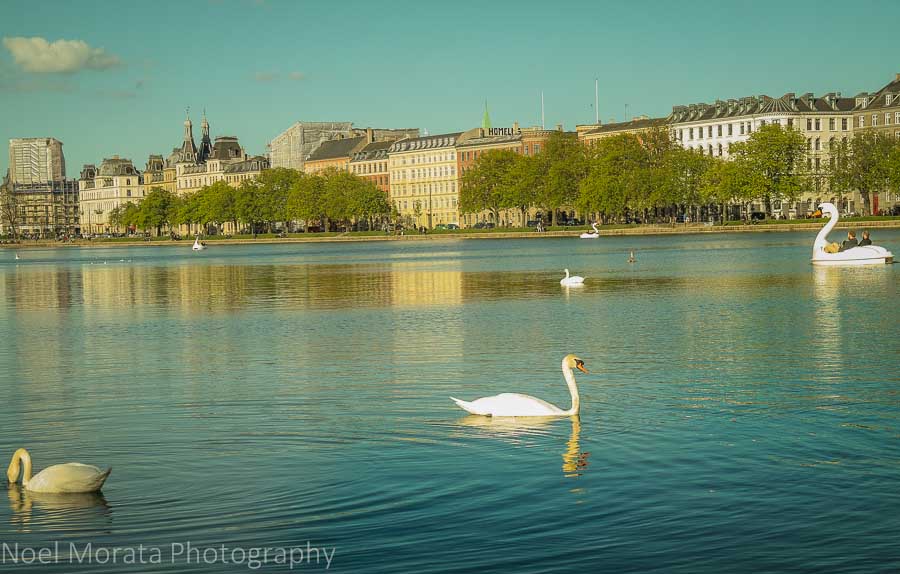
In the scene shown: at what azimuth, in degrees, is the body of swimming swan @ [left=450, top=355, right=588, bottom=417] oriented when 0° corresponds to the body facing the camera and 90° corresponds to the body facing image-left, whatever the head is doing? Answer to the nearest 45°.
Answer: approximately 270°

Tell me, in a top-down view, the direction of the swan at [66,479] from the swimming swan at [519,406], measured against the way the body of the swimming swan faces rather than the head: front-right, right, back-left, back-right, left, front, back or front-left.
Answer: back-right

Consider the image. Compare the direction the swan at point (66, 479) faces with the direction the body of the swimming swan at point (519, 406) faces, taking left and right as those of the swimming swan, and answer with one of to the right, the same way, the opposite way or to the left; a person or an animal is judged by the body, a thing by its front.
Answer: the opposite way

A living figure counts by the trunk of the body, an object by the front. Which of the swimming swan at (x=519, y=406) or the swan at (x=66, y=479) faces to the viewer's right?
the swimming swan

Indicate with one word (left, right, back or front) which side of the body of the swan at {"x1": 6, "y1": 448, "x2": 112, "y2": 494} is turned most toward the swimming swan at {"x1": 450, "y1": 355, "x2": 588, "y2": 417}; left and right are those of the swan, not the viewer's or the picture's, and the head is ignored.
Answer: back

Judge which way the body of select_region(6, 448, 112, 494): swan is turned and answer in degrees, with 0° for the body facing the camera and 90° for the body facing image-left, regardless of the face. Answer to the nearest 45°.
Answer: approximately 90°

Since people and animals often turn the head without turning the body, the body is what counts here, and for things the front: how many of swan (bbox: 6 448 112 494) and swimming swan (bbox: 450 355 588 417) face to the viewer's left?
1
